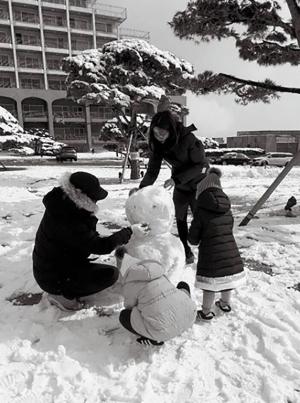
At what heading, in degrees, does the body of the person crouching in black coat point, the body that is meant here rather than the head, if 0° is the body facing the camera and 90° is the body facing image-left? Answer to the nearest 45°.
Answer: approximately 270°

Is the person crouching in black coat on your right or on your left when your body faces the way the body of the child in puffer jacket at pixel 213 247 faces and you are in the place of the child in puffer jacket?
on your left

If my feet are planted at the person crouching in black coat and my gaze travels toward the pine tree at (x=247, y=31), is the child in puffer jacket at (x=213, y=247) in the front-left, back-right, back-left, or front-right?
front-right

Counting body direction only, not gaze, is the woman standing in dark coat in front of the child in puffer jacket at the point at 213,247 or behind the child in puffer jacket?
in front

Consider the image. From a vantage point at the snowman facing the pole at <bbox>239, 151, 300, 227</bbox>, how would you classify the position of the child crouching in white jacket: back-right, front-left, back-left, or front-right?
back-right

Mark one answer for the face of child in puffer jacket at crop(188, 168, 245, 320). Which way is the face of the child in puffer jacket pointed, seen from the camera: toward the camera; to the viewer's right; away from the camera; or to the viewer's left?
away from the camera

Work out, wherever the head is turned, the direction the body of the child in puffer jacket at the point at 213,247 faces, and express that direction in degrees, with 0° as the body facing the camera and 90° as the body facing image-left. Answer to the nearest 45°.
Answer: approximately 135°

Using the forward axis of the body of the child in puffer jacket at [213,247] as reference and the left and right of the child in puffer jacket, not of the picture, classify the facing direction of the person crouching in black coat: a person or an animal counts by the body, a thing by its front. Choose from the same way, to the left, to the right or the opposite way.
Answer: to the right

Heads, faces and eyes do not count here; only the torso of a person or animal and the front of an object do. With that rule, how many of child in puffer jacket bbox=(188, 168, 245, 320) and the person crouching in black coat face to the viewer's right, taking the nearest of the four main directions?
1

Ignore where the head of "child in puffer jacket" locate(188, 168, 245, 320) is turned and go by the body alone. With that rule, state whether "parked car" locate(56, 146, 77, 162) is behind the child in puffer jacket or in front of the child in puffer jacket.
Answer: in front

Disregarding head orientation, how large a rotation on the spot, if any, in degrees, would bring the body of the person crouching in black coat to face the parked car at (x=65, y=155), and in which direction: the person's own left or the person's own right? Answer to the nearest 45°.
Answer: approximately 90° to the person's own left

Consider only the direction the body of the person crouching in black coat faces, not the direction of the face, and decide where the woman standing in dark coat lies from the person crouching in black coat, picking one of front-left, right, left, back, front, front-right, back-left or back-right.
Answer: front-left

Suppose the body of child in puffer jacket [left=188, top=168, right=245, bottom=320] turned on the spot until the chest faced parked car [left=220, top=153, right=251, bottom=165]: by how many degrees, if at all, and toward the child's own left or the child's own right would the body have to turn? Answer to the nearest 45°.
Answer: approximately 45° to the child's own right

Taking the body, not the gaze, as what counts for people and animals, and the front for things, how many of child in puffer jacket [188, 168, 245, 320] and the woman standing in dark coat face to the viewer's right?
0

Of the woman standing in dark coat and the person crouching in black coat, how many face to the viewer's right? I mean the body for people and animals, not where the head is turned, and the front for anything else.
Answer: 1

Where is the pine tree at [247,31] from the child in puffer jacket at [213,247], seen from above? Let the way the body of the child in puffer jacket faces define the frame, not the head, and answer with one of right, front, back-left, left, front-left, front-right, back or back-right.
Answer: front-right
